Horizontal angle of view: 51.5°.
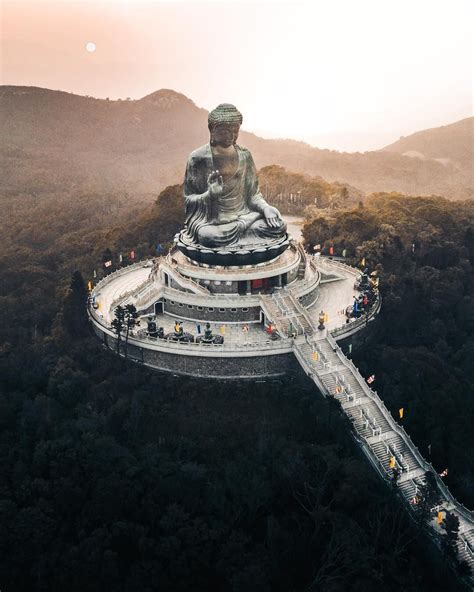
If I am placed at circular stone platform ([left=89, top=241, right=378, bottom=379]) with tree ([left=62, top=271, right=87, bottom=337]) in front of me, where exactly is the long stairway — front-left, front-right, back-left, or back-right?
back-left

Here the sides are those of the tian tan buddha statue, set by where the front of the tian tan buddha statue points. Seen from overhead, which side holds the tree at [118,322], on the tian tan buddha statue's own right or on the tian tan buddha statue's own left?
on the tian tan buddha statue's own right

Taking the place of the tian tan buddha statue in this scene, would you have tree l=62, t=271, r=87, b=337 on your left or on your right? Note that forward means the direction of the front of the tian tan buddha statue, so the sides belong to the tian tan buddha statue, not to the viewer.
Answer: on your right

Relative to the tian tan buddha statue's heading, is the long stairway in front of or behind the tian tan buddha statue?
in front

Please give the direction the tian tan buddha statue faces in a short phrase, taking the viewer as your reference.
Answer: facing the viewer and to the right of the viewer

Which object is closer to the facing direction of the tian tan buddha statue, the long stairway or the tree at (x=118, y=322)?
the long stairway
